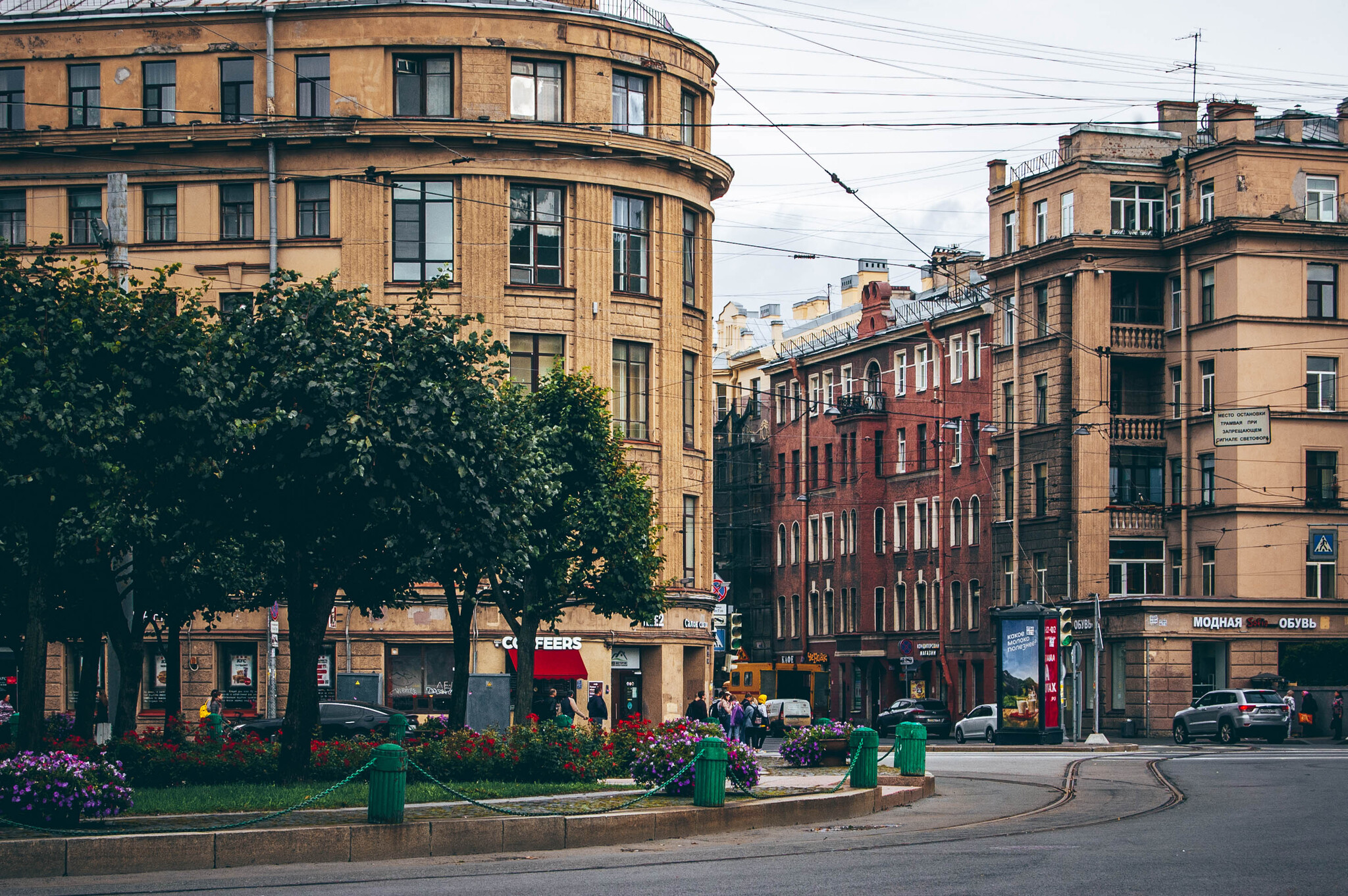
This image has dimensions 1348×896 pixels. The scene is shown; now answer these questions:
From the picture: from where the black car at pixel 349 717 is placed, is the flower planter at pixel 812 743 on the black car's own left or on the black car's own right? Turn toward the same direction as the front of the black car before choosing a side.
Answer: on the black car's own left

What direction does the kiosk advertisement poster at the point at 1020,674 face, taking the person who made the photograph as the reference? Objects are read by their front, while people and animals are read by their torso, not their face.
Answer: facing the viewer

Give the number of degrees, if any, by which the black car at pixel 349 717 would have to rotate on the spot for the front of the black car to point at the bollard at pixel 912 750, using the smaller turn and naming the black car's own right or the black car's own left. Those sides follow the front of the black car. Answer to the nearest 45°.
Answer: approximately 135° to the black car's own left

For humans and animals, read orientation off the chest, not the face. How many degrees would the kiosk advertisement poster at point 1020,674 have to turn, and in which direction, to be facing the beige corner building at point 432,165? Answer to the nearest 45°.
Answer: approximately 90° to its right

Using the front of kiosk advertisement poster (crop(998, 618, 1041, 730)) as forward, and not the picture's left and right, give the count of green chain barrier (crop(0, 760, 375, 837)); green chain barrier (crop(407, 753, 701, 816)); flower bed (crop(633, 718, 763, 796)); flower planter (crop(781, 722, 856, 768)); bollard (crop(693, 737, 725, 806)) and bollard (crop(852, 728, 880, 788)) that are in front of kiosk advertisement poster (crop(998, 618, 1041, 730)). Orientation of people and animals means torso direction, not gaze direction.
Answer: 6

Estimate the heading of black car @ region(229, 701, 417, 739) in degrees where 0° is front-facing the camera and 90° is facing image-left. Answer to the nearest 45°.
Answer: approximately 90°

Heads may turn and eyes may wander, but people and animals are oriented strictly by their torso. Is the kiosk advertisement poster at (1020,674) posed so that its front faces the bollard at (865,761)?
yes

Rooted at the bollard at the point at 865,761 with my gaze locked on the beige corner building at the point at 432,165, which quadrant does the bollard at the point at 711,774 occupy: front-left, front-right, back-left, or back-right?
back-left

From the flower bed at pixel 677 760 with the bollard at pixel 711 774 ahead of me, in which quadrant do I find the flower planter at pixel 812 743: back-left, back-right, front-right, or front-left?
back-left

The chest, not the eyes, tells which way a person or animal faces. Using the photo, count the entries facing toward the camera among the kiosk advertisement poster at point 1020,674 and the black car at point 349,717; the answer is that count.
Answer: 1

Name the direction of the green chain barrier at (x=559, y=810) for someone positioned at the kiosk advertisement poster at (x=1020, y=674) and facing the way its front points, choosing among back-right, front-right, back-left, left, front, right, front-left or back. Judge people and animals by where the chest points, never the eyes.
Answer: front

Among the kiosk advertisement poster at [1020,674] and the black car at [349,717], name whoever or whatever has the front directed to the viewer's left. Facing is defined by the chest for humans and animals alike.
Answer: the black car

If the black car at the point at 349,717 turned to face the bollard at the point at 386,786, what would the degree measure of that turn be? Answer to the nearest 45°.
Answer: approximately 90° to its left

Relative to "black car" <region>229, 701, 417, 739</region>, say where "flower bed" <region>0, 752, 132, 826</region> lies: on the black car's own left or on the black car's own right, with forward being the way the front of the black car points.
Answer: on the black car's own left

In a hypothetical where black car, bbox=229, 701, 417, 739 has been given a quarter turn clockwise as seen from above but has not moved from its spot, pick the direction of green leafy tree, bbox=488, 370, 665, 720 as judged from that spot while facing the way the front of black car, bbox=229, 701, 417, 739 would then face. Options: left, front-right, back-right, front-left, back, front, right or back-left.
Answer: back-right

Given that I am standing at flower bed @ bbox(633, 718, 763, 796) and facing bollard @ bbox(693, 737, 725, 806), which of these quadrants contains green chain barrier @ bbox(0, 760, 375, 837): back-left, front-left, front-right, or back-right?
front-right

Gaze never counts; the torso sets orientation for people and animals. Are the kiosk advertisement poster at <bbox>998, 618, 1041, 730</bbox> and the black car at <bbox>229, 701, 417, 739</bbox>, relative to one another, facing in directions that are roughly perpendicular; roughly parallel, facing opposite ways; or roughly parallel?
roughly perpendicular
